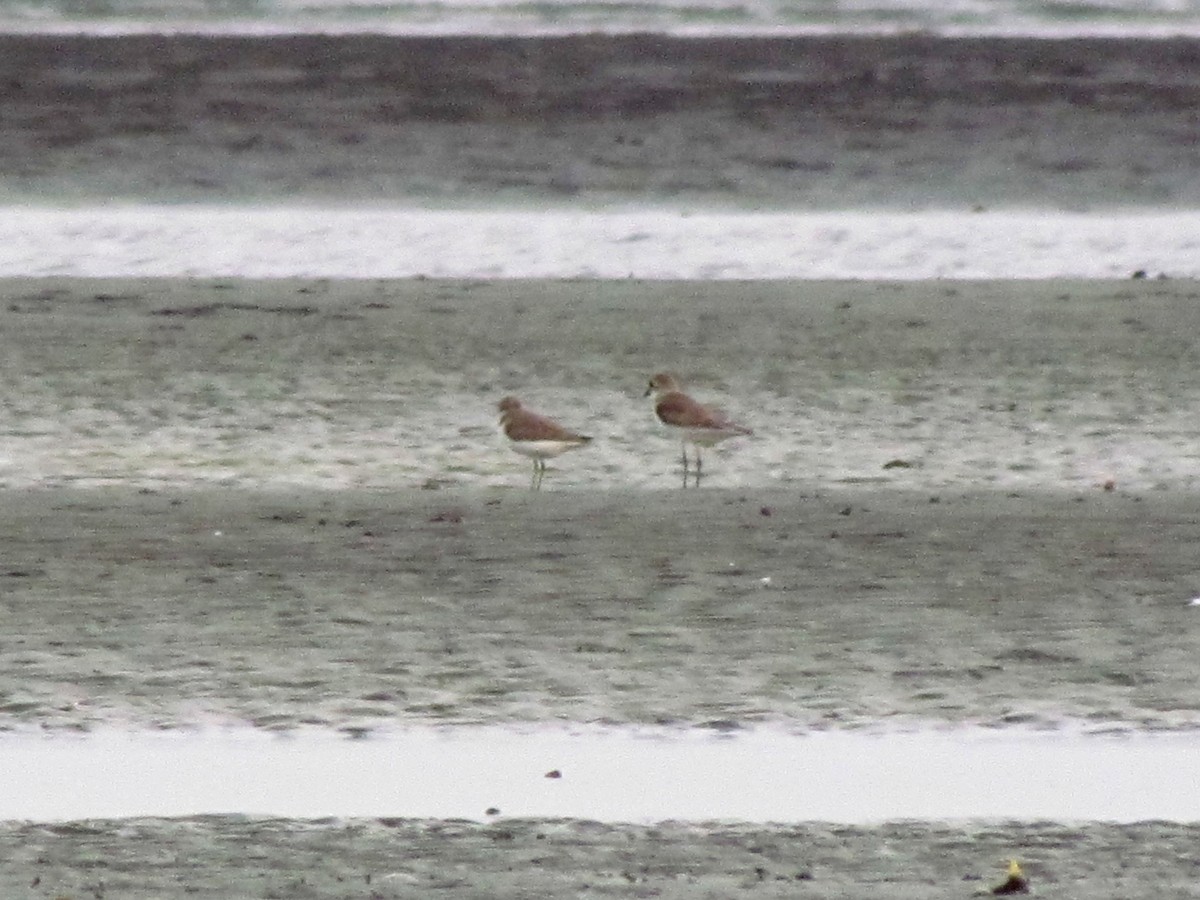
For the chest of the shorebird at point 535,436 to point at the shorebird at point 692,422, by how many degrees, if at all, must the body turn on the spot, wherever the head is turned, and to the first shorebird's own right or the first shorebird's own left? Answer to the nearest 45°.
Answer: approximately 180°

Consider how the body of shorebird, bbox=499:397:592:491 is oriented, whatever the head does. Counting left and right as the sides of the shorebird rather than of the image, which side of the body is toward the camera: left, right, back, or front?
left

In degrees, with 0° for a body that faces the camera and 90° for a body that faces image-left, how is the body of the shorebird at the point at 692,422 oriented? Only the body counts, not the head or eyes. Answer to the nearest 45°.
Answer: approximately 90°

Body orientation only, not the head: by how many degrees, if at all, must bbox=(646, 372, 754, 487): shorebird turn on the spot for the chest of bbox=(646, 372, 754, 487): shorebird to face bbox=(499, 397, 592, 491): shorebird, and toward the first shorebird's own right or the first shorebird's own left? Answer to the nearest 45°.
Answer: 0° — it already faces it

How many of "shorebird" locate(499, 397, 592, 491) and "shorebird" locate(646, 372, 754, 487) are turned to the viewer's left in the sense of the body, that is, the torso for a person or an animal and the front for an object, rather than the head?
2
